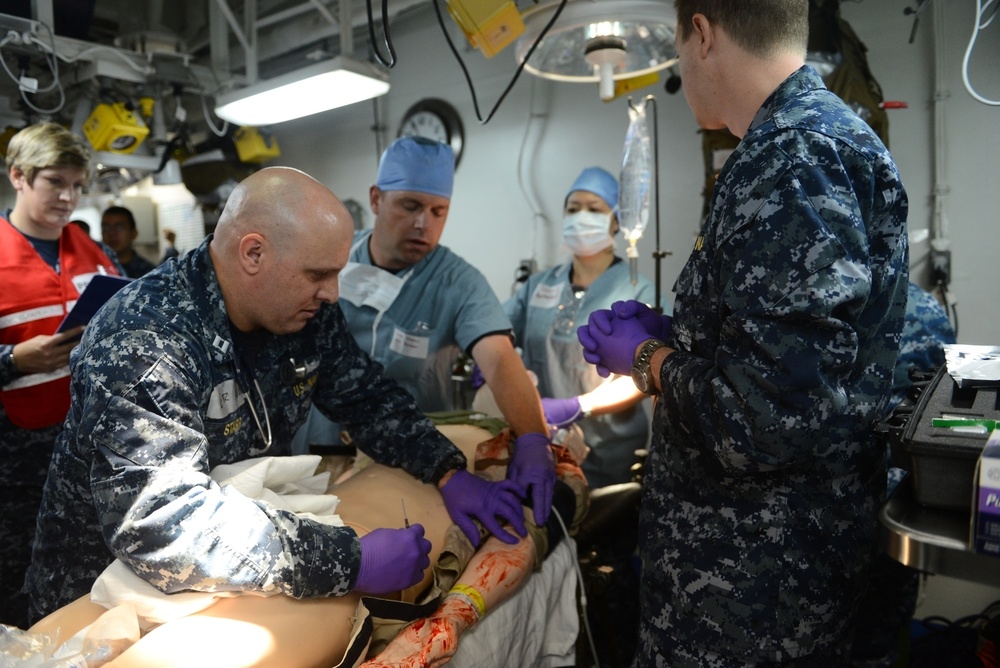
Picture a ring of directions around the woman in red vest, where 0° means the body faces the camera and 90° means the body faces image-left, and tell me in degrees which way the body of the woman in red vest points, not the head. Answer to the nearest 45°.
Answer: approximately 315°

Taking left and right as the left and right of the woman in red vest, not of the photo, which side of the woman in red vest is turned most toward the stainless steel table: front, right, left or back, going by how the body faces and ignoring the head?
front

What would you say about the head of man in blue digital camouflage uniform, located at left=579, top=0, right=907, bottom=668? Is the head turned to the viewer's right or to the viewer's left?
to the viewer's left

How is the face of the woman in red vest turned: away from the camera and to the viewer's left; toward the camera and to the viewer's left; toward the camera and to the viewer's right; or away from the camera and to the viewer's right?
toward the camera and to the viewer's right

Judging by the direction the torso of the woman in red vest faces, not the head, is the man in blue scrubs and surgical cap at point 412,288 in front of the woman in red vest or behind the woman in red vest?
in front

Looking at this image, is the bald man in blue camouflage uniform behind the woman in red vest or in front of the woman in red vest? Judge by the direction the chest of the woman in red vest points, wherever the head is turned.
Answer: in front

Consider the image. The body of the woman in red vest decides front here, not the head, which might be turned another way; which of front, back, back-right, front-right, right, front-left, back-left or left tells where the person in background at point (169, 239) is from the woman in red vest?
back-left

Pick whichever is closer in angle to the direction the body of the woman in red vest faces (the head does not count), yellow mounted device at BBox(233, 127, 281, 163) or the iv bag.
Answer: the iv bag

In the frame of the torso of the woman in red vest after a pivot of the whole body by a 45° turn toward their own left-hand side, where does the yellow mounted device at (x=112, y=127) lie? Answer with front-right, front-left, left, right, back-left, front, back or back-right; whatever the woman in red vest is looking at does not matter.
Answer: left

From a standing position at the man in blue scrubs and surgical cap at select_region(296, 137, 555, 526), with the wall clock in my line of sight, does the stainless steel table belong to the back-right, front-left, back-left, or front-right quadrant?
back-right
